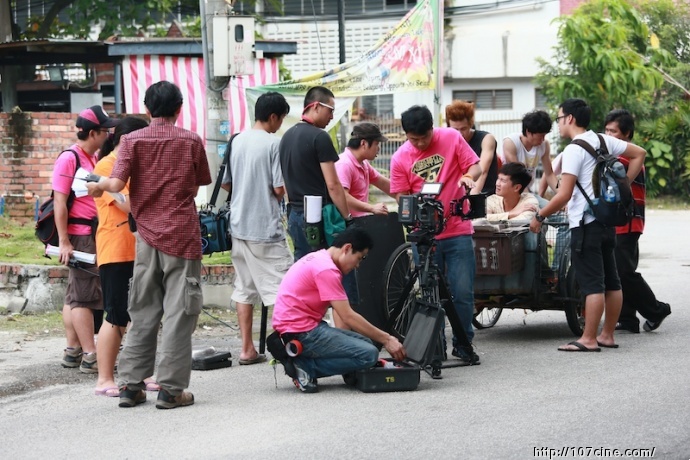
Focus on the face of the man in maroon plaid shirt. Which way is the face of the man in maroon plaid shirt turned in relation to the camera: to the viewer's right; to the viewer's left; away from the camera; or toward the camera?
away from the camera

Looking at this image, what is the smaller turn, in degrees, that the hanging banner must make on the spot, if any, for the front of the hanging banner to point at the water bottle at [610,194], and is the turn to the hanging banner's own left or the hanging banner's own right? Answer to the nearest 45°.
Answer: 0° — it already faces it

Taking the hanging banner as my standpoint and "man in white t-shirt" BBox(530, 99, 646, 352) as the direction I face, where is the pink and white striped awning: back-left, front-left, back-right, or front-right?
back-right

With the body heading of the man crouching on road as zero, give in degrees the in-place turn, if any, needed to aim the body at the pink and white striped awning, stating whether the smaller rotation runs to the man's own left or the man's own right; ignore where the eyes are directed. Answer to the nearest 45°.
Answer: approximately 90° to the man's own left

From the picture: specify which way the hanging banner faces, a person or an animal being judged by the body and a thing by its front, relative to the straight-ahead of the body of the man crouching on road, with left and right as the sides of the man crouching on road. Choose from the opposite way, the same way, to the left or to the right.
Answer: to the right

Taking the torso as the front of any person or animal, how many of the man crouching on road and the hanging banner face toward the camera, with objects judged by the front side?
1

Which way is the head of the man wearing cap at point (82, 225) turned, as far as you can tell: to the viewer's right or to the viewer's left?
to the viewer's right

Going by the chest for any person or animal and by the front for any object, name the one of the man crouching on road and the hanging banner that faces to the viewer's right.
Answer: the man crouching on road

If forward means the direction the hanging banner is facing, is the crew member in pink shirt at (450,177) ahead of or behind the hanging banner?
ahead

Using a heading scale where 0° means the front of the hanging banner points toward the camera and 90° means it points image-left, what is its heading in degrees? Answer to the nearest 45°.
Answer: approximately 0°

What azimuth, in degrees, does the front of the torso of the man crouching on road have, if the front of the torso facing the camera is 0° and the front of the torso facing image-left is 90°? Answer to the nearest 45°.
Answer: approximately 270°

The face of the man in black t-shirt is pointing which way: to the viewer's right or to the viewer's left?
to the viewer's right

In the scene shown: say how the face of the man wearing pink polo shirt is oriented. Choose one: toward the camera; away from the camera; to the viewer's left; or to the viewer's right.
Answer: to the viewer's right

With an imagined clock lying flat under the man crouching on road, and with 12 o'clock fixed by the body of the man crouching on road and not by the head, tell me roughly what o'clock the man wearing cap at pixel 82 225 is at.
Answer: The man wearing cap is roughly at 7 o'clock from the man crouching on road.
